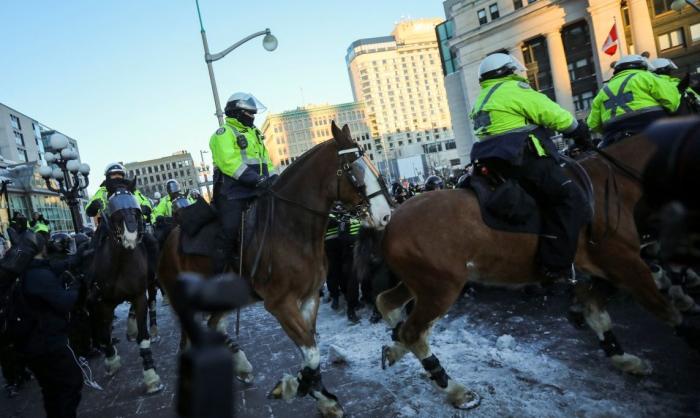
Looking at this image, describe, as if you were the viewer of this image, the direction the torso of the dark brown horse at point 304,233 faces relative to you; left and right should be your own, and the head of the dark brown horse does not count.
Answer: facing the viewer and to the right of the viewer

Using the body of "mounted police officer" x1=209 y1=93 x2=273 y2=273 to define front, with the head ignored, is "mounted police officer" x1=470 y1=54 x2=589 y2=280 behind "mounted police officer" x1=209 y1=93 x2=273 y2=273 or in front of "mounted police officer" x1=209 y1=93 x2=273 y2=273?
in front

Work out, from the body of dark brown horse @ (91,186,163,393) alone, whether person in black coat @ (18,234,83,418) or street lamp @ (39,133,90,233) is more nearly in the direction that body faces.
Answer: the person in black coat

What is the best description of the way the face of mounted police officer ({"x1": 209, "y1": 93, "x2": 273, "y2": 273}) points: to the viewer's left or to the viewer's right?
to the viewer's right

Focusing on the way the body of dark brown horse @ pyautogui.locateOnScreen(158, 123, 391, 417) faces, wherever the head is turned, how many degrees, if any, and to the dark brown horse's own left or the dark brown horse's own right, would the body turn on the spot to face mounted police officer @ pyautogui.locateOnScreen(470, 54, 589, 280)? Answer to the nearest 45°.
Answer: approximately 45° to the dark brown horse's own left

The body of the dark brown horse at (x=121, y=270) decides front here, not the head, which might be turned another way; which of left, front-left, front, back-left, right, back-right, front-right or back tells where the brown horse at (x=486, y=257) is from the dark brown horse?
front-left

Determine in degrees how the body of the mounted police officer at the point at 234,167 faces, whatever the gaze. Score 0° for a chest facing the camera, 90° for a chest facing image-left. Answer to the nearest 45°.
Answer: approximately 315°

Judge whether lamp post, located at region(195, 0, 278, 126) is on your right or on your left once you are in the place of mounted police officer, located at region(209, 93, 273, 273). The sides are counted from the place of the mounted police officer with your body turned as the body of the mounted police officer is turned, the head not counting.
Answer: on your left

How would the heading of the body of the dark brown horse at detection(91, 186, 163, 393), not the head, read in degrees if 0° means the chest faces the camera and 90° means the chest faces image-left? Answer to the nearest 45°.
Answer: approximately 0°
